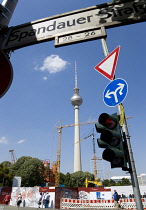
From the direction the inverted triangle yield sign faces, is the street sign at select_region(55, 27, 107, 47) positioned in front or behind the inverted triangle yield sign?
in front

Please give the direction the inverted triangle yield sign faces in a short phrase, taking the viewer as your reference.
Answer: facing the viewer and to the left of the viewer

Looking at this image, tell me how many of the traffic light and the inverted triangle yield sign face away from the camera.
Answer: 0

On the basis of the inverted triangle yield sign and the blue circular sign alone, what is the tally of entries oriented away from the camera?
0

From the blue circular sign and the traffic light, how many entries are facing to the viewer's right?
0

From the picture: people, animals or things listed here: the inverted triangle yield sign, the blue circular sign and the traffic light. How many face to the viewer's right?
0

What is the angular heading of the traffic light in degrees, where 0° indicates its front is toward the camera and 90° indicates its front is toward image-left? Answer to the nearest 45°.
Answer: approximately 45°

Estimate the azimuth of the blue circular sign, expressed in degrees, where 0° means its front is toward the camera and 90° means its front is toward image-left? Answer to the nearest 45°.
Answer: approximately 45°

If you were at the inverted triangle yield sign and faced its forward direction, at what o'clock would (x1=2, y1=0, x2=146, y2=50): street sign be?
The street sign is roughly at 12 o'clock from the inverted triangle yield sign.
